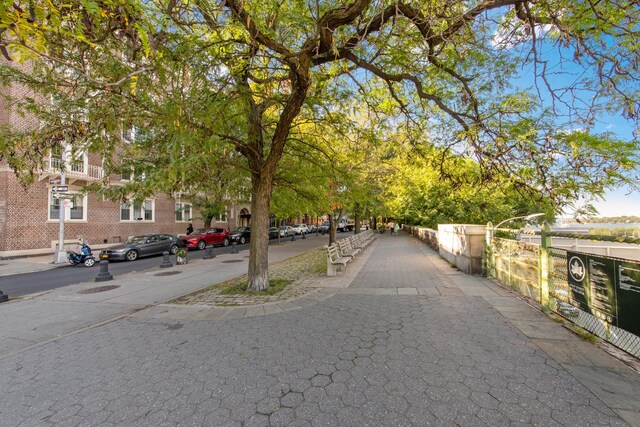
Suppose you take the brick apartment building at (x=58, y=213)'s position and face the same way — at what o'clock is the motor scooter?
The motor scooter is roughly at 1 o'clock from the brick apartment building.

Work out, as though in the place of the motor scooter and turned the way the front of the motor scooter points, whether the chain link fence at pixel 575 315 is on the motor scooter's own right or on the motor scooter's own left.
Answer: on the motor scooter's own left

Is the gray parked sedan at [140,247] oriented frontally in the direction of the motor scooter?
yes

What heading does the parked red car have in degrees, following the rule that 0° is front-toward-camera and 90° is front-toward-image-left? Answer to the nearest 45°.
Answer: approximately 45°

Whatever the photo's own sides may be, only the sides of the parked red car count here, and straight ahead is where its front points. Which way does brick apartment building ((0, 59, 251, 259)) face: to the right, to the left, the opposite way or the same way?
to the left

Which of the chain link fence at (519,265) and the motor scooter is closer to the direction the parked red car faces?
the motor scooter

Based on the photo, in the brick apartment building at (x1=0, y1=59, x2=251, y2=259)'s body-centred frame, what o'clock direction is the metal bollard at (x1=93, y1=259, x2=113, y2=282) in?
The metal bollard is roughly at 1 o'clock from the brick apartment building.

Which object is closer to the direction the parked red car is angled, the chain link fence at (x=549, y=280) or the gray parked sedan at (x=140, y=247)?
the gray parked sedan

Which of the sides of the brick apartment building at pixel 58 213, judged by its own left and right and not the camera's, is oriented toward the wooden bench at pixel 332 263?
front

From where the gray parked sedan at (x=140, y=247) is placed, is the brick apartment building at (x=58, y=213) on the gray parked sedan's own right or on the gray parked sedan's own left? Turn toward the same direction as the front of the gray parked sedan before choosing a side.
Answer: on the gray parked sedan's own right

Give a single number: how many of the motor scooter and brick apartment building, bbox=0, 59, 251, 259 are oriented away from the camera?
0

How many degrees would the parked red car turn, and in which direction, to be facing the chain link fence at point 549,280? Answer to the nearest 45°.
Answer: approximately 45° to its left

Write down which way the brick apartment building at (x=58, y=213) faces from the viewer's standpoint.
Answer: facing the viewer and to the right of the viewer
